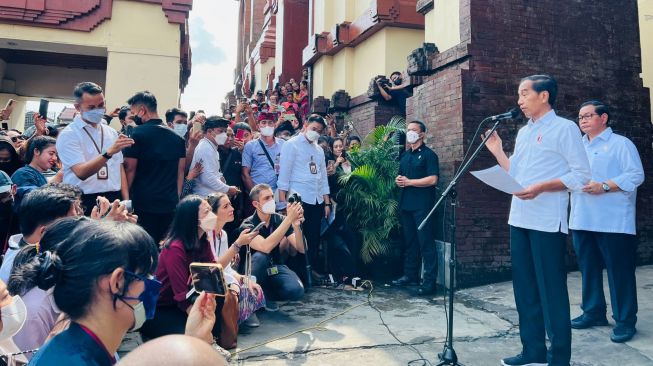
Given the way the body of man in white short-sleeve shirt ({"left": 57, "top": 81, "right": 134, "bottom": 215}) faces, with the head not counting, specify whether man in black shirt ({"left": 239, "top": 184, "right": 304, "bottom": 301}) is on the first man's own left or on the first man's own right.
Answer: on the first man's own left

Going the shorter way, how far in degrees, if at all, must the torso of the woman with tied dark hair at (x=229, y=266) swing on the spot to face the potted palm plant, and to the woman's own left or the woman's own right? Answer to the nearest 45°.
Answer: approximately 45° to the woman's own left

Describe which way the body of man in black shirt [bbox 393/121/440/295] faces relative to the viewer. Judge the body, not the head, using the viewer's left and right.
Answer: facing the viewer and to the left of the viewer

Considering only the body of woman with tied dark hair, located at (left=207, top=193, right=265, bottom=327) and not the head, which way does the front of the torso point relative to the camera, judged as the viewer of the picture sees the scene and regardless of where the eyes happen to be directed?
to the viewer's right

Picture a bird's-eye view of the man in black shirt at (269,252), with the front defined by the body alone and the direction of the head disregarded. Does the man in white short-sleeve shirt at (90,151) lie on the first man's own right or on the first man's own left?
on the first man's own right

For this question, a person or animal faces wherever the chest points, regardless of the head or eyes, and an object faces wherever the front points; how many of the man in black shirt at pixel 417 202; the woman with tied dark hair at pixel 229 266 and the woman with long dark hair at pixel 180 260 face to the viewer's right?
2

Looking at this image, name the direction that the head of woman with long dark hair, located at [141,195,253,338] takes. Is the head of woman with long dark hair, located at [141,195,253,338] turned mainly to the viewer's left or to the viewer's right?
to the viewer's right

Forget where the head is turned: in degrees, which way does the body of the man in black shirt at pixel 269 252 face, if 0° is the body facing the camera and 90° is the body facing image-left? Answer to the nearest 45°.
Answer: approximately 315°

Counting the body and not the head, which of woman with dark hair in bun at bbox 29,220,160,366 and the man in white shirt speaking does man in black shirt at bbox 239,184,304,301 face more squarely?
the man in white shirt speaking

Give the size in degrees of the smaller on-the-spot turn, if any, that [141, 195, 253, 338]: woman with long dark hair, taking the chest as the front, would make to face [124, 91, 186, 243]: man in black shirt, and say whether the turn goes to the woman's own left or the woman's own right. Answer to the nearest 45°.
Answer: approximately 90° to the woman's own left

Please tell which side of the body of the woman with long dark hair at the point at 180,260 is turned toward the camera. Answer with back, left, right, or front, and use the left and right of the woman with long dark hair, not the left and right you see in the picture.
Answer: right

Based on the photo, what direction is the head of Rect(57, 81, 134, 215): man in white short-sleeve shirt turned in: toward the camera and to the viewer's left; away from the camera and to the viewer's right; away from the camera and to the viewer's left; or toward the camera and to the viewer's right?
toward the camera and to the viewer's right

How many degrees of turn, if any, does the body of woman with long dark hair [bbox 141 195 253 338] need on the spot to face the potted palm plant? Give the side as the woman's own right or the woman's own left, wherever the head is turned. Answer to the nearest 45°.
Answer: approximately 45° to the woman's own left
